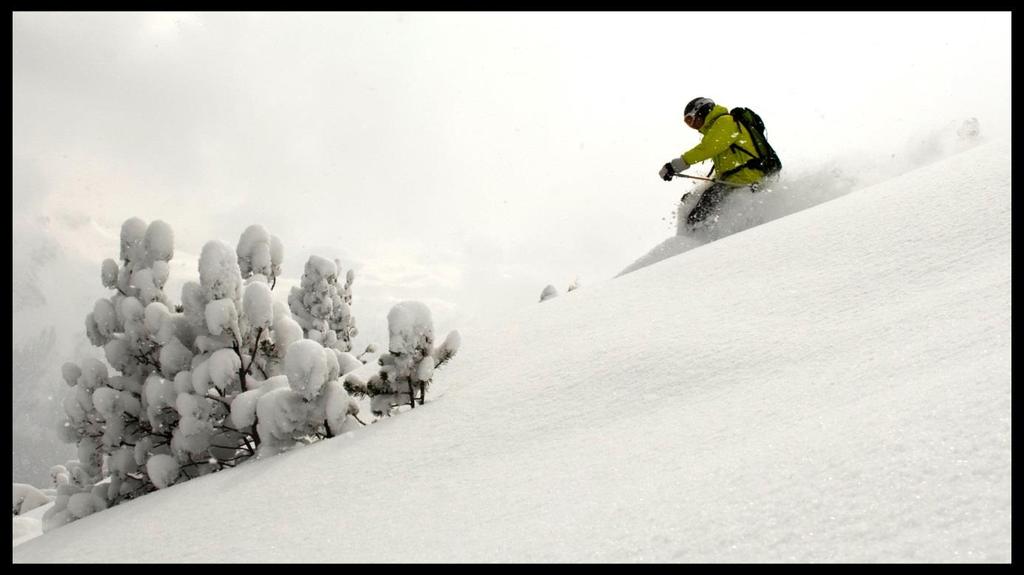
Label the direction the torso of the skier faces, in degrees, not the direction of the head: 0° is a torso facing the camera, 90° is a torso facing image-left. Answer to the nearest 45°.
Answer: approximately 90°

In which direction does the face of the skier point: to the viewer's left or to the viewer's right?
to the viewer's left

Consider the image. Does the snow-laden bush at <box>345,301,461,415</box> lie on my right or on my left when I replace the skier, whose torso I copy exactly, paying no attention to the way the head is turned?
on my left

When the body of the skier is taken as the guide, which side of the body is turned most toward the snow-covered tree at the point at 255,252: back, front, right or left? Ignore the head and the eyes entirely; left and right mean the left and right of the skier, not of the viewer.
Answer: front

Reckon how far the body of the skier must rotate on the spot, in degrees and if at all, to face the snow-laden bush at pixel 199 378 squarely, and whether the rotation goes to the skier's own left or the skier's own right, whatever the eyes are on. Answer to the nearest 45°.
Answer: approximately 45° to the skier's own left

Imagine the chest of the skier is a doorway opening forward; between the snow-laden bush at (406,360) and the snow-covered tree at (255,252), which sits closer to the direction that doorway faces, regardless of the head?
the snow-covered tree

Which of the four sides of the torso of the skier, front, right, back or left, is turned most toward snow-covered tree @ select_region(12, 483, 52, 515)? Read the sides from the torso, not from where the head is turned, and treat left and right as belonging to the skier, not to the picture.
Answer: front
